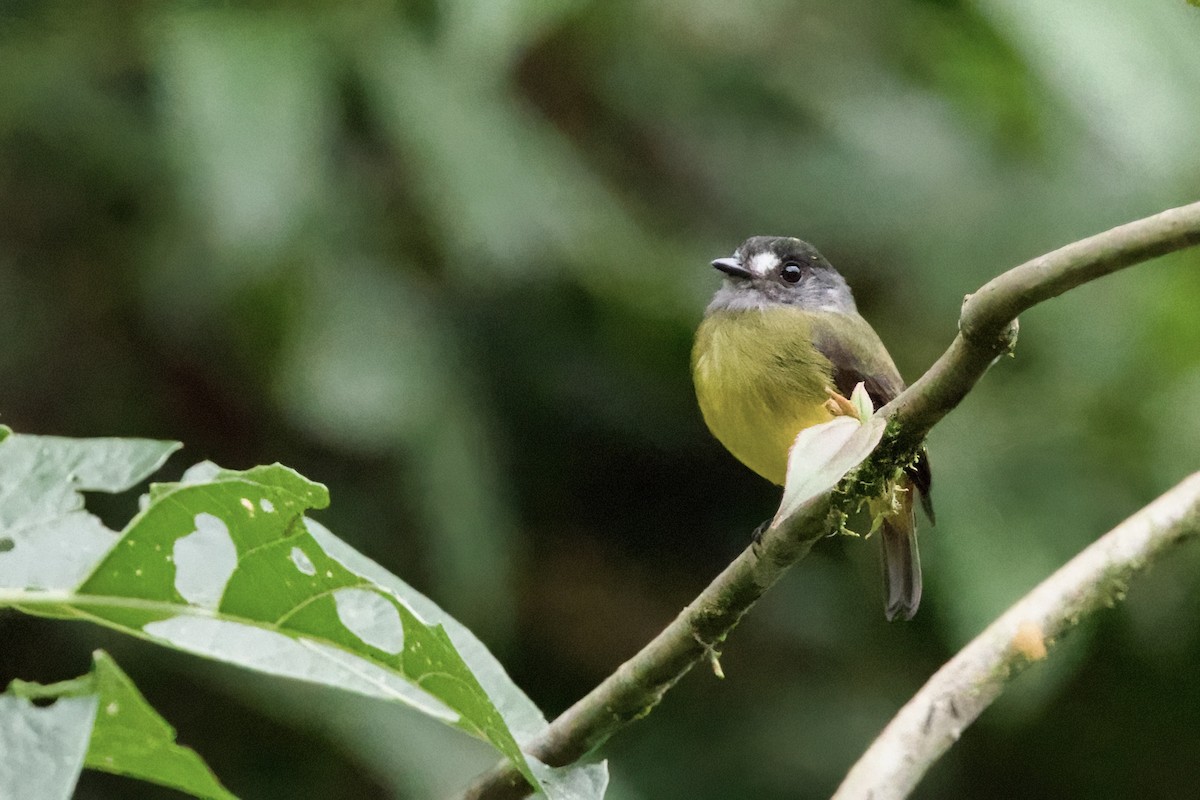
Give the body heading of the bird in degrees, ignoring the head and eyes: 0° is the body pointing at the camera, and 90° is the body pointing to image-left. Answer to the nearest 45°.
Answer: approximately 45°

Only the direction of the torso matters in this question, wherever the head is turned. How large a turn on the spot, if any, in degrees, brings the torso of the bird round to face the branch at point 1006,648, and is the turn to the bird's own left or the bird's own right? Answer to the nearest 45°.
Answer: approximately 45° to the bird's own left
